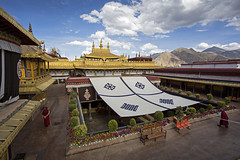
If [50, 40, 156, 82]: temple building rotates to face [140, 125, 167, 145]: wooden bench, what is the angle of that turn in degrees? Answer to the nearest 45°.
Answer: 0° — it already faces it

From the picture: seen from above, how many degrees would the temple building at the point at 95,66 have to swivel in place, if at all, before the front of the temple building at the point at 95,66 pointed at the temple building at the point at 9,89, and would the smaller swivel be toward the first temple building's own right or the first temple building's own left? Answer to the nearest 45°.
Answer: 0° — it already faces it

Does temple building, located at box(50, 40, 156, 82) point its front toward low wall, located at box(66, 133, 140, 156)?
yes

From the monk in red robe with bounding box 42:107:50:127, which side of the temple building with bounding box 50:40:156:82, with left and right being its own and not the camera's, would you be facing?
front

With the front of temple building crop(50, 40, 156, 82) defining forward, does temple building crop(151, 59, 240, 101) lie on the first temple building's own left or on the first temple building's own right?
on the first temple building's own left

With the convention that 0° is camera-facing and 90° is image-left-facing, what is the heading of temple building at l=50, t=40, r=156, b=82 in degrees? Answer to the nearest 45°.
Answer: approximately 0°

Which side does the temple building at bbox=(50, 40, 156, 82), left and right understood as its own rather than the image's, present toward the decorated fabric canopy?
front

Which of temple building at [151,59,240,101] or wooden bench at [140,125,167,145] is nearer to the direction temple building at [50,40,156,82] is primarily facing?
the wooden bench
